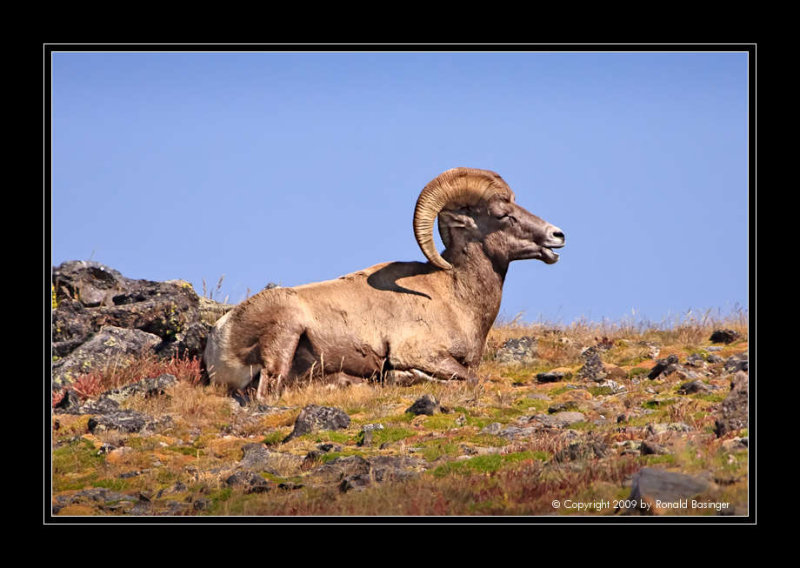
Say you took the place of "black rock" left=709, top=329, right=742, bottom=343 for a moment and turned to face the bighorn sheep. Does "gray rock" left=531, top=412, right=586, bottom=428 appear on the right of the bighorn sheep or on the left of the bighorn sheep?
left

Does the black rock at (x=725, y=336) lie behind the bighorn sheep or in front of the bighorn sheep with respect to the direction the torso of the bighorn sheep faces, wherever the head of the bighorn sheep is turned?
in front

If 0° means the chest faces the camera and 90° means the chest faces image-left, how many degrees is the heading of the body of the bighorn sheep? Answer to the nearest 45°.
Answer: approximately 270°

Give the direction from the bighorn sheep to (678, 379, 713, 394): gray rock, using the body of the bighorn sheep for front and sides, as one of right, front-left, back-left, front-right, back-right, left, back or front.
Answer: front-right

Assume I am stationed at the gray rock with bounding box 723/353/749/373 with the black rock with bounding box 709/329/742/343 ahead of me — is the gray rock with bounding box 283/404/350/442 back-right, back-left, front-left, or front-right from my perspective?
back-left

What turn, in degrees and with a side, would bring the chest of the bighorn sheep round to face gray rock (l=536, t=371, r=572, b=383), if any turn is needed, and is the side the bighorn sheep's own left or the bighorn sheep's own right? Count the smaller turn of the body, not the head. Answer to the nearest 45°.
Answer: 0° — it already faces it

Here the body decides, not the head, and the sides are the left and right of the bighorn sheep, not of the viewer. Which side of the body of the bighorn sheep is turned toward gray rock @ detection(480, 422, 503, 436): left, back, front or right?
right

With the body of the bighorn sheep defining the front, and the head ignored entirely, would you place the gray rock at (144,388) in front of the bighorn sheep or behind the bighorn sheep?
behind

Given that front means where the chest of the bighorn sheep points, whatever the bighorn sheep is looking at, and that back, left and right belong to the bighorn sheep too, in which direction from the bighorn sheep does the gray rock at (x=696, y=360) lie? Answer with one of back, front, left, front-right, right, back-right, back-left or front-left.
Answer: front

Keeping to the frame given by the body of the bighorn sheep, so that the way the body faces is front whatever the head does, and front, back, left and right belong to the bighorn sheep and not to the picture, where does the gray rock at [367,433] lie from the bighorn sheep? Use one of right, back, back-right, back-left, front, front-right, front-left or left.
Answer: right

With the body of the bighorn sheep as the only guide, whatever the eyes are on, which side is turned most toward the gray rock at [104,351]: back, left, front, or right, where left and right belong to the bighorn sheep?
back

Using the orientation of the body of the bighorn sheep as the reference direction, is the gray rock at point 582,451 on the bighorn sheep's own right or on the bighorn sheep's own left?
on the bighorn sheep's own right

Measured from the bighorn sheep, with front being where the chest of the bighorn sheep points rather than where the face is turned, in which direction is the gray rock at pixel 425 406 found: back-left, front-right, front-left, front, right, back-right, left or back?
right
